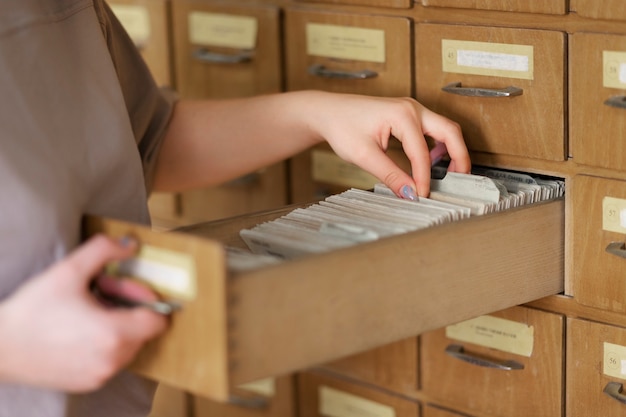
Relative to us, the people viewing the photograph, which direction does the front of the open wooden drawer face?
facing the viewer and to the left of the viewer
